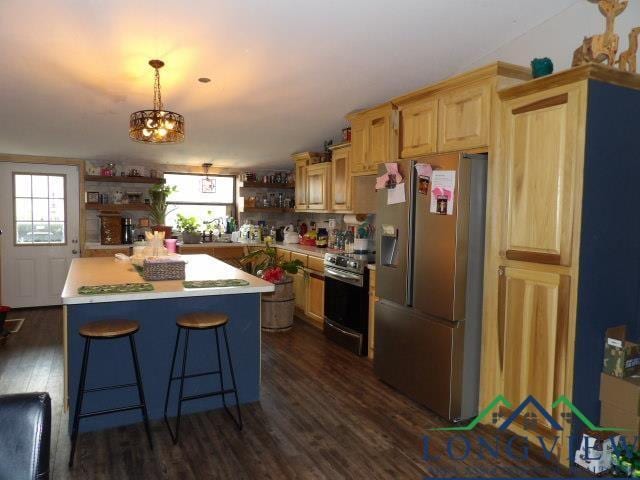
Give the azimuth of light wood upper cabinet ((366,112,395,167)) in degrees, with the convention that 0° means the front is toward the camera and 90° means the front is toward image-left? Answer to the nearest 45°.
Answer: approximately 45°

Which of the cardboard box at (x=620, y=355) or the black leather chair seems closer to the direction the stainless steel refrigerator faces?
the black leather chair

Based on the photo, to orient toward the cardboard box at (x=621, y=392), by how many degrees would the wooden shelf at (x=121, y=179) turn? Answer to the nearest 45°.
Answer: approximately 45° to its left

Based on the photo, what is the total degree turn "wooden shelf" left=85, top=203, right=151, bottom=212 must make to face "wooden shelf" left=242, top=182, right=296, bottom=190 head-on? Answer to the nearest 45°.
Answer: approximately 90° to its left

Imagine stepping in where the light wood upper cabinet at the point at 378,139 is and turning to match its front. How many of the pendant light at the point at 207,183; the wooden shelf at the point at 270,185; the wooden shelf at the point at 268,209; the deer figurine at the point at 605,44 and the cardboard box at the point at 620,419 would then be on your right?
3

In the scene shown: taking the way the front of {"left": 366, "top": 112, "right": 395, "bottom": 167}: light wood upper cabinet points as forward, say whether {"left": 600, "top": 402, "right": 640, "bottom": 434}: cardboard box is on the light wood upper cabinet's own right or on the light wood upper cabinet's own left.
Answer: on the light wood upper cabinet's own left

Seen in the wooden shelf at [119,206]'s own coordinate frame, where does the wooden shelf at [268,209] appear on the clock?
the wooden shelf at [268,209] is roughly at 9 o'clock from the wooden shelf at [119,206].

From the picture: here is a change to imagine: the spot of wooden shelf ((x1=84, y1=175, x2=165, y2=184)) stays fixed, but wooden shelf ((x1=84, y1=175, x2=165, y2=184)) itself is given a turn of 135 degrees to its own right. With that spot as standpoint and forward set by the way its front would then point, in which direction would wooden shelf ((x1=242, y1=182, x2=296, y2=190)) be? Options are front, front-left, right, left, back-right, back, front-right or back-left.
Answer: back-right

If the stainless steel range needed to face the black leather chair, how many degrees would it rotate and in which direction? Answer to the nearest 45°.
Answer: approximately 45° to its left
